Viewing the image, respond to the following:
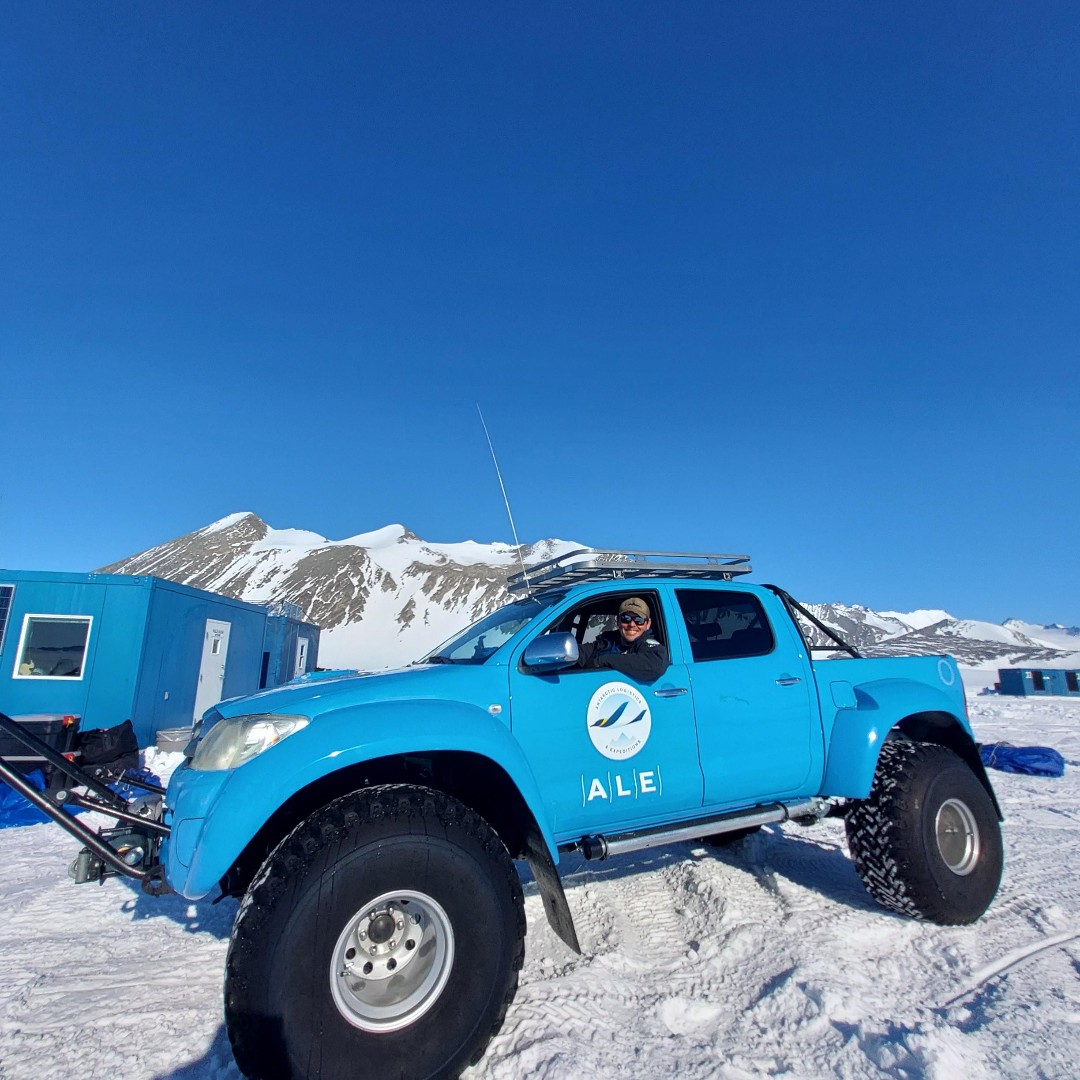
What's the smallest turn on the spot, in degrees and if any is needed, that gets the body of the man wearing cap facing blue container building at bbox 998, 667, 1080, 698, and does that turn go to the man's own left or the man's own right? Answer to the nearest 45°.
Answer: approximately 180°

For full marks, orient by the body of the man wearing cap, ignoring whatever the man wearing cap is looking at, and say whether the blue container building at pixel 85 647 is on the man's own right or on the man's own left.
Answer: on the man's own right

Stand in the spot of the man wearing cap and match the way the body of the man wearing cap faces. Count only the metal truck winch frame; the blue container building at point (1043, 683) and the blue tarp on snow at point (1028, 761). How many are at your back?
2

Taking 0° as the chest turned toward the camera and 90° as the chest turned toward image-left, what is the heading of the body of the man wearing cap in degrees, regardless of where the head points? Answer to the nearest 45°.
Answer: approximately 45°

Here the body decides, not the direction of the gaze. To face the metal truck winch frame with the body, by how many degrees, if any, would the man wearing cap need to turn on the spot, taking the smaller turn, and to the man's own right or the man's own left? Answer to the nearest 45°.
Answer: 0° — they already face it

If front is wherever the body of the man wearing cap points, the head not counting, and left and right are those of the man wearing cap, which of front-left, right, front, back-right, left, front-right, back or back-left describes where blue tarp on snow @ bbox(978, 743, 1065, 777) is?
back
